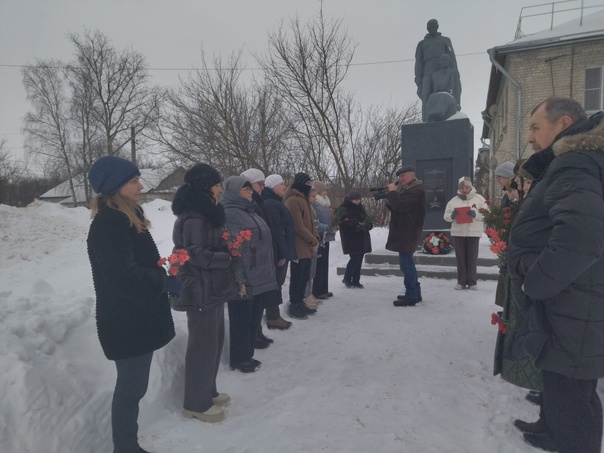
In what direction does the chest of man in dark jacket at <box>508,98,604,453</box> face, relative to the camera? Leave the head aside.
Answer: to the viewer's left

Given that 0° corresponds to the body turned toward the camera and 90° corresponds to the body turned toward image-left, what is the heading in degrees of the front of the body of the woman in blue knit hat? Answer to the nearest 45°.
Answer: approximately 270°

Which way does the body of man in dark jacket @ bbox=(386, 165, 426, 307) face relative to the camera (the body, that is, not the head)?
to the viewer's left

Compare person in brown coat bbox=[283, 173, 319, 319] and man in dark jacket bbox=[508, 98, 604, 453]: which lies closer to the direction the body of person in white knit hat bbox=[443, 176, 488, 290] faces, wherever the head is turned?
the man in dark jacket

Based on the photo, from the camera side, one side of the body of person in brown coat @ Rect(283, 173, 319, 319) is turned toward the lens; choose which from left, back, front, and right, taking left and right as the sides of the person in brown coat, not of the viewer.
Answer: right

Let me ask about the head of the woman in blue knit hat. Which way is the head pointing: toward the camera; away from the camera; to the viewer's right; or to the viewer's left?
to the viewer's right
